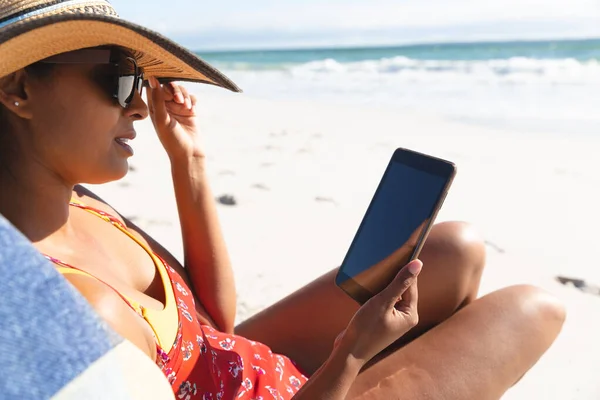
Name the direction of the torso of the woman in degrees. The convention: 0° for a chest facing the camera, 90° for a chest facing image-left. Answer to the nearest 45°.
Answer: approximately 270°

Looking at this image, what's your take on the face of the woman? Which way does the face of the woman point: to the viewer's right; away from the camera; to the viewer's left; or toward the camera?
to the viewer's right
